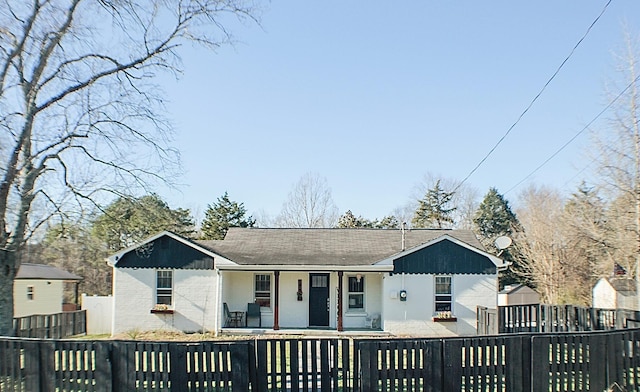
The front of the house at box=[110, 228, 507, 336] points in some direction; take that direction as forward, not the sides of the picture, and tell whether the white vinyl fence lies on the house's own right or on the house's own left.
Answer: on the house's own right

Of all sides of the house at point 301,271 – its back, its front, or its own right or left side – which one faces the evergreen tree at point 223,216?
back

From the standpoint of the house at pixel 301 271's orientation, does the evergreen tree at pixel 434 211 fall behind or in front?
behind

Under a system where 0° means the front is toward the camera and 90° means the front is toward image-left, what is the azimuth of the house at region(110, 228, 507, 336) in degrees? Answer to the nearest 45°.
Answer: approximately 0°

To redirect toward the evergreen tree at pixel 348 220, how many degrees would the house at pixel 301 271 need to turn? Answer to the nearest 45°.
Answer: approximately 180°

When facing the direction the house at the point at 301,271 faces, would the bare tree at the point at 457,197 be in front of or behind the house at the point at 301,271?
behind

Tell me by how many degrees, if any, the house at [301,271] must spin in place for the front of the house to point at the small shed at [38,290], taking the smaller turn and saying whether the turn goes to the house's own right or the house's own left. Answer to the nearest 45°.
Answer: approximately 135° to the house's own right
